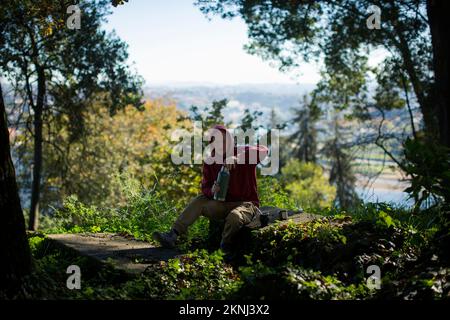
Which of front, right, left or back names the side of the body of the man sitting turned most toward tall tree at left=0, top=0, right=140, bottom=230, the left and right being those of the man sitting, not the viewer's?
right

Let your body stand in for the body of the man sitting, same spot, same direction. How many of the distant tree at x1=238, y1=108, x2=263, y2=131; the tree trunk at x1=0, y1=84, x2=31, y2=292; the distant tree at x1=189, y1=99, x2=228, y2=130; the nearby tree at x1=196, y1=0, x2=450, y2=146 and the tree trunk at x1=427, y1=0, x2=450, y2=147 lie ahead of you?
1

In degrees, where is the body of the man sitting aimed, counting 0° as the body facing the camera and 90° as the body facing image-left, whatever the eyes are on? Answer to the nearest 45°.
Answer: approximately 45°

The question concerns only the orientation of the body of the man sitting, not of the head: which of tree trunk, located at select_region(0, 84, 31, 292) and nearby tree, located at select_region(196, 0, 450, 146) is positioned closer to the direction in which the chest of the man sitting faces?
the tree trunk

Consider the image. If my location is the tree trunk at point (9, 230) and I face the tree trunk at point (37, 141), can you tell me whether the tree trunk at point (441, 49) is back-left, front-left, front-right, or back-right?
front-right

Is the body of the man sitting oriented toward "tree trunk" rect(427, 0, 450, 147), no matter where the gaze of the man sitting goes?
no

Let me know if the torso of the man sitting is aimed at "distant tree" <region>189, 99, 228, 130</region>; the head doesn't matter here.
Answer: no

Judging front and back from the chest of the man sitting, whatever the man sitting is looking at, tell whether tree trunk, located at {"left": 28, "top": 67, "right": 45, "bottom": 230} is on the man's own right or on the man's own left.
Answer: on the man's own right

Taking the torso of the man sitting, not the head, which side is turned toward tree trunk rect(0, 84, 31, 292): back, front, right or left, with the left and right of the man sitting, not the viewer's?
front

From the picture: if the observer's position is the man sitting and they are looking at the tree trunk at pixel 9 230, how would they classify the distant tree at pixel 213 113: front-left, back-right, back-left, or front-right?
back-right

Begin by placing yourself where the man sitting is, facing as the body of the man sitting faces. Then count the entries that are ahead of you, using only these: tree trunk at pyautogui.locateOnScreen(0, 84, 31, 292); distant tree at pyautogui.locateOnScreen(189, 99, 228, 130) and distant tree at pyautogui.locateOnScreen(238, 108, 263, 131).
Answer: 1

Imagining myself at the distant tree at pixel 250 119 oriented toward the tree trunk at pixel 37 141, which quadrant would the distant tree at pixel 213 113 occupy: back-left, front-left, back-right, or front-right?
front-right

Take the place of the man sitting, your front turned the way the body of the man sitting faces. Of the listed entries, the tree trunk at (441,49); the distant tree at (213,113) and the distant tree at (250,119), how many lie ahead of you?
0

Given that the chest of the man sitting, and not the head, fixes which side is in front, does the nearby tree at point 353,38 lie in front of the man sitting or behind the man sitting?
behind
